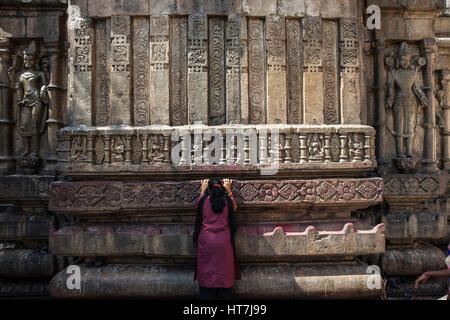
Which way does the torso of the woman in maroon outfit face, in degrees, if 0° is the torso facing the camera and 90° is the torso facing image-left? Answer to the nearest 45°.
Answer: approximately 180°

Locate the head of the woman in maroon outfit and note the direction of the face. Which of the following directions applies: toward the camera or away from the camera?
away from the camera
